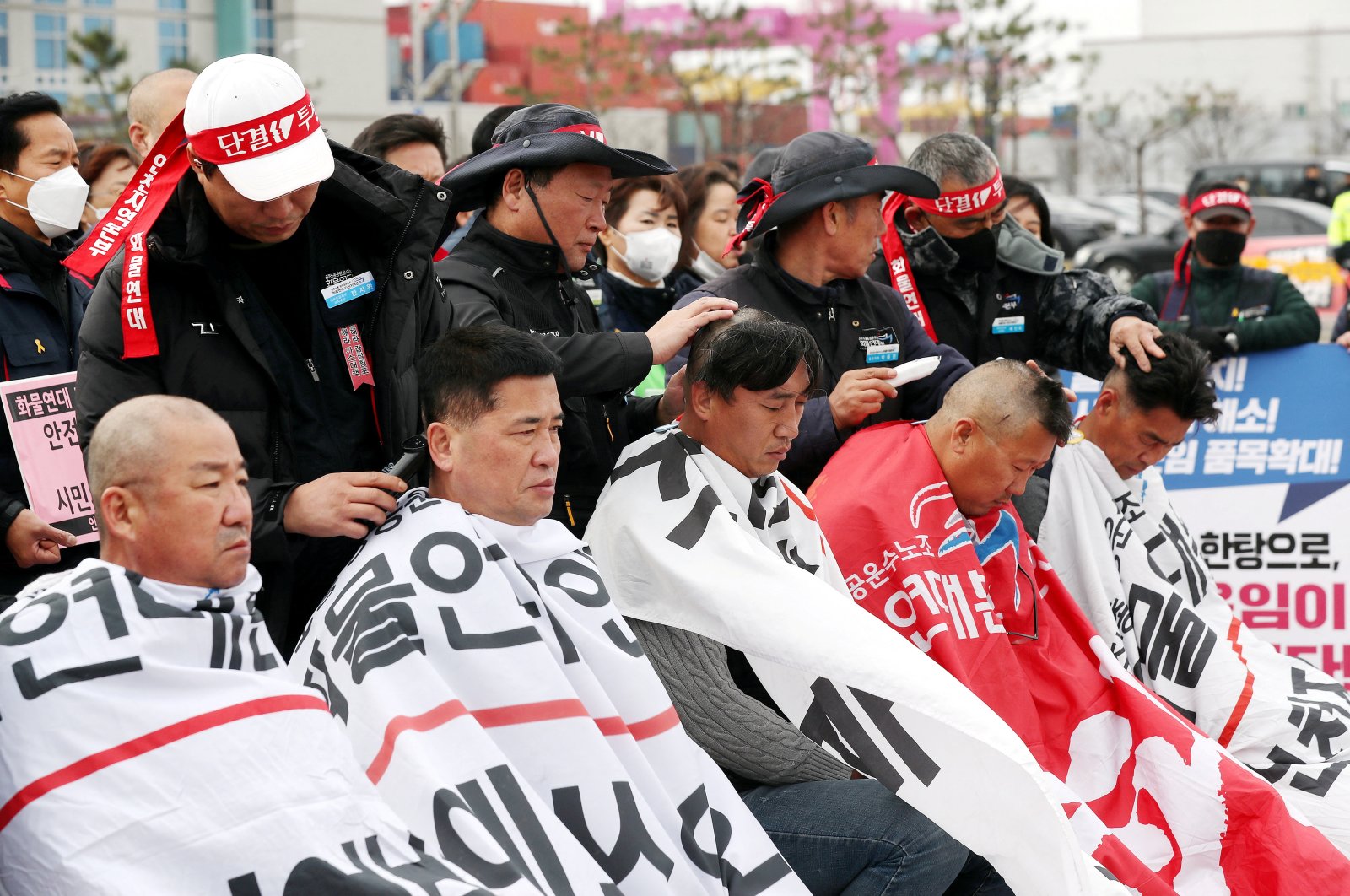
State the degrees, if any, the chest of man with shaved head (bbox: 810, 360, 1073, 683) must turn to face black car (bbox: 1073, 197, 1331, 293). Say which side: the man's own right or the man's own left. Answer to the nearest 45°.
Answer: approximately 135° to the man's own left

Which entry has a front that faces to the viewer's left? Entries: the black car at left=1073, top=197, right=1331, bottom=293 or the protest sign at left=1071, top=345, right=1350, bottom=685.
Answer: the black car

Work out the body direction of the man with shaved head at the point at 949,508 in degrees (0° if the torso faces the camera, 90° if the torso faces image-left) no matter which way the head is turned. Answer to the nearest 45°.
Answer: approximately 315°

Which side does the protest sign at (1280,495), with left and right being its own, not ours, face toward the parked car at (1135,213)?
back

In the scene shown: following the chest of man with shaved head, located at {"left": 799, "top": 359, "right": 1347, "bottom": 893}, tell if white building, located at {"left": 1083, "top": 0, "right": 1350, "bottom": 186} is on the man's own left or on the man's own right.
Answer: on the man's own left

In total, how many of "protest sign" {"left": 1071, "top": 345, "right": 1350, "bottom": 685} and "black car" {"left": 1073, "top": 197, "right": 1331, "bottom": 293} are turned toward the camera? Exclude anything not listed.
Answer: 1

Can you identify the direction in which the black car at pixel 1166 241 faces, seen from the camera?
facing to the left of the viewer
